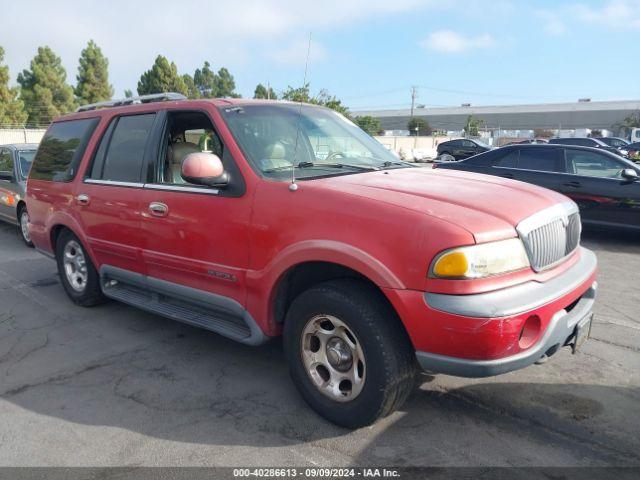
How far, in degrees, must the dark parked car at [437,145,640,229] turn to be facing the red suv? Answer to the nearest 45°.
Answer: approximately 90° to its right

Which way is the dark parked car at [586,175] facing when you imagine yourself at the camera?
facing to the right of the viewer

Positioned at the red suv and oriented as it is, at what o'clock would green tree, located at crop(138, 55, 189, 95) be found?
The green tree is roughly at 7 o'clock from the red suv.

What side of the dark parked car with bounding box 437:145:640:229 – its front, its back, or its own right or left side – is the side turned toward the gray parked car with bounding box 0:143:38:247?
back

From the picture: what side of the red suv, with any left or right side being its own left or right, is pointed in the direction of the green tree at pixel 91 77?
back

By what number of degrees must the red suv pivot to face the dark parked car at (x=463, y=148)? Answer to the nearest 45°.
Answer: approximately 135° to its left

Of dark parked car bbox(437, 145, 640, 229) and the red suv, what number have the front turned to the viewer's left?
0

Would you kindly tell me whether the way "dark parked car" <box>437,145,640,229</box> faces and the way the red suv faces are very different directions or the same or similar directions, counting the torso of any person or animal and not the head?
same or similar directions

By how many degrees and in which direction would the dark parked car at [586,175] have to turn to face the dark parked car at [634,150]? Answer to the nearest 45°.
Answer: approximately 90° to its left

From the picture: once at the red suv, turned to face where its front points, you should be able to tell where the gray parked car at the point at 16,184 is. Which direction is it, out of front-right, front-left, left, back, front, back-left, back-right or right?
back

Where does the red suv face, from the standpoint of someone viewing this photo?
facing the viewer and to the right of the viewer
